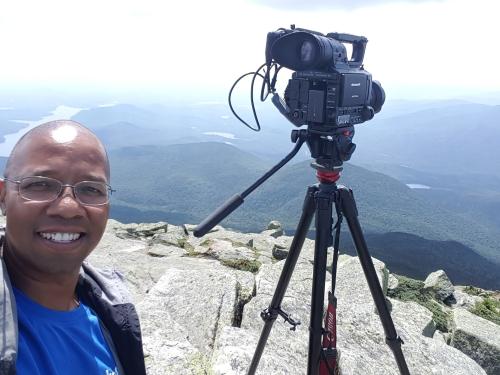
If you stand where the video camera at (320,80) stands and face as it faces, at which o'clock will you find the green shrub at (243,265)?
The green shrub is roughly at 10 o'clock from the video camera.
